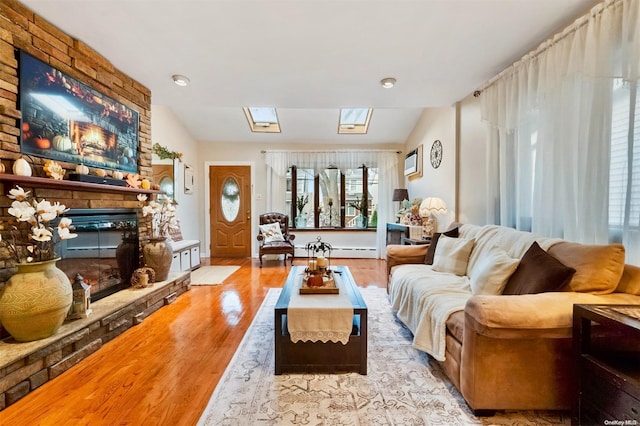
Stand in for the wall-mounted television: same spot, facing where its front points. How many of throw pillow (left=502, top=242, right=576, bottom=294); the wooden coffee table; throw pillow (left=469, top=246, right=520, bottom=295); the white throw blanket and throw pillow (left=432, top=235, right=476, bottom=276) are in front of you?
5

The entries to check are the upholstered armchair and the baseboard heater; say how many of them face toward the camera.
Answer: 2

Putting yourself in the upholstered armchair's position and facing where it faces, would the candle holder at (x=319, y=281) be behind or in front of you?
in front

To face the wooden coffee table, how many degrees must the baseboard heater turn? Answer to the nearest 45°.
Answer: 0° — it already faces it

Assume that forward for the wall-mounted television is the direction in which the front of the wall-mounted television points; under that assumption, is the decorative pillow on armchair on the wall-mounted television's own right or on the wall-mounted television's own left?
on the wall-mounted television's own left

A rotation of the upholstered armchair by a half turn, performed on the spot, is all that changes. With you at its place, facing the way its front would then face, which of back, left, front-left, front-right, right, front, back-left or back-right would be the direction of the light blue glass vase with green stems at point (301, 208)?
front-right

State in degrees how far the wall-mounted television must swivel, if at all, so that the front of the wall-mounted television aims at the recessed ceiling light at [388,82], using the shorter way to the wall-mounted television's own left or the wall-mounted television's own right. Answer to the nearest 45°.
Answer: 0° — it already faces it

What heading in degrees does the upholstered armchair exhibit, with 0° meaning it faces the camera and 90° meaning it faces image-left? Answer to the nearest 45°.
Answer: approximately 0°

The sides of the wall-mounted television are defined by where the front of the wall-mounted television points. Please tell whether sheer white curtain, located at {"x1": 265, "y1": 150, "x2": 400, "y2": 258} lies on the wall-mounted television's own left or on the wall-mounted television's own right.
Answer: on the wall-mounted television's own left

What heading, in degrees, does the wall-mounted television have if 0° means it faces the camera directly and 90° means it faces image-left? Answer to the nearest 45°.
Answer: approximately 315°

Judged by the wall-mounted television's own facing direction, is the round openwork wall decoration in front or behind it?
in front

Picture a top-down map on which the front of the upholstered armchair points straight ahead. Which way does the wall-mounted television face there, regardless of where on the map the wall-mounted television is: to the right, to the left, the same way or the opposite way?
to the left
